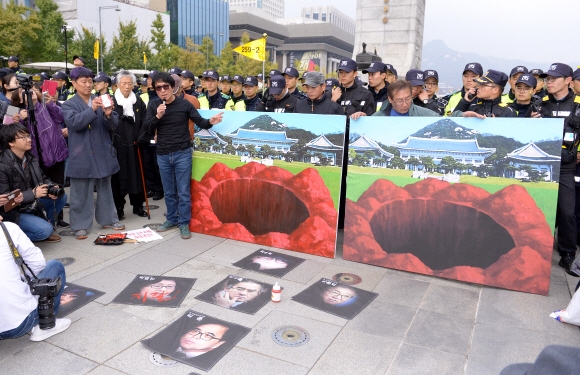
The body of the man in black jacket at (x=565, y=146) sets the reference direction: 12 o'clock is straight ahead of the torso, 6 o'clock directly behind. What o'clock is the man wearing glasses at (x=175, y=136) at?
The man wearing glasses is roughly at 1 o'clock from the man in black jacket.

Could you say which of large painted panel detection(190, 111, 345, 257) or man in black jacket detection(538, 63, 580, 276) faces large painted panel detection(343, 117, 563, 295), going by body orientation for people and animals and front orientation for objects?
the man in black jacket

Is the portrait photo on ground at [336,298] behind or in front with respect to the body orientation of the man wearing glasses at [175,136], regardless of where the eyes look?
in front

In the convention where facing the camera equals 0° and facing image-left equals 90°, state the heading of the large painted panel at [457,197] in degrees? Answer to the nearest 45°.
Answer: approximately 45°

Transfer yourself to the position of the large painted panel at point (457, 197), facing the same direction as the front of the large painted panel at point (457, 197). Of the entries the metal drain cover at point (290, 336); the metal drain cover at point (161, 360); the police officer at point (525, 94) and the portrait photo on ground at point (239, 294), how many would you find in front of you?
3

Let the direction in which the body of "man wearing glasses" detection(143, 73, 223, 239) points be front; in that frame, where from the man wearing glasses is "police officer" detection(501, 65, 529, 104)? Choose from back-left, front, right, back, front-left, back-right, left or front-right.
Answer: left

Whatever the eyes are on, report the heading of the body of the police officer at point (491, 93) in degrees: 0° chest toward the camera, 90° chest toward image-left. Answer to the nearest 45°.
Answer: approximately 45°
